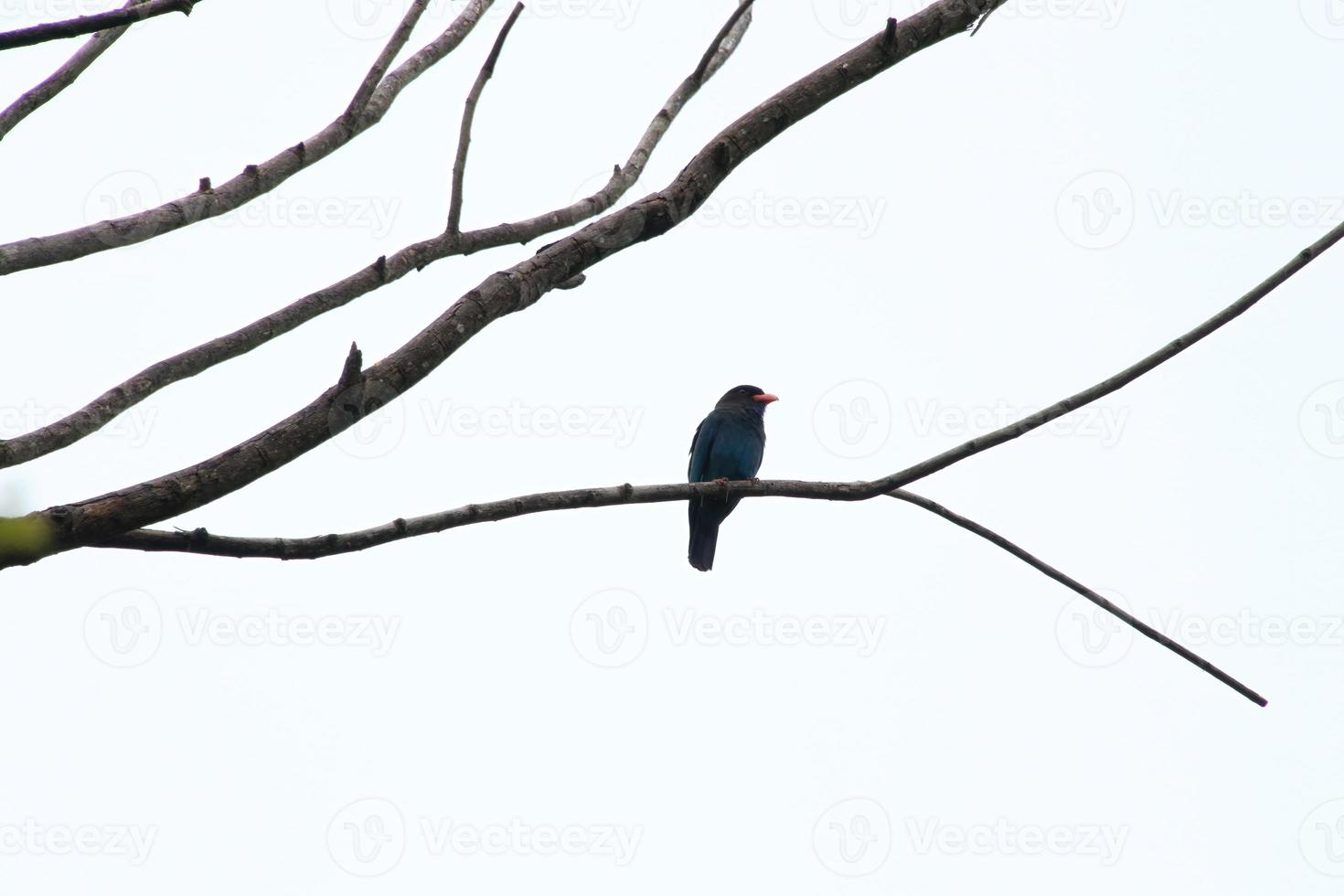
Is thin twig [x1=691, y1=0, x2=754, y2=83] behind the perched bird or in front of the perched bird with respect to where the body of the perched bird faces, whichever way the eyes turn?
in front
